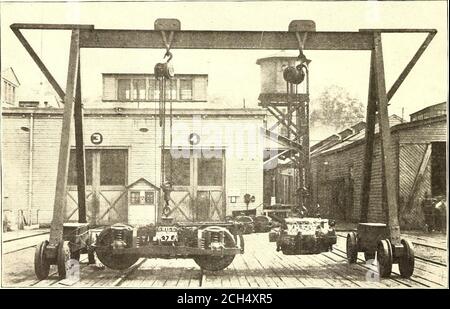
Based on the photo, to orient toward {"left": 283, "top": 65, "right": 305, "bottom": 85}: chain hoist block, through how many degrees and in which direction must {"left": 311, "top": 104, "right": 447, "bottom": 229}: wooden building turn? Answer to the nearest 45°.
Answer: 0° — it already faces it

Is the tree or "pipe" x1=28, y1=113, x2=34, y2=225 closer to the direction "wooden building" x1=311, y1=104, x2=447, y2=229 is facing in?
the pipe

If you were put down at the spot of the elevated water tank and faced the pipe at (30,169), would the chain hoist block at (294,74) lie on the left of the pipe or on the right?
left

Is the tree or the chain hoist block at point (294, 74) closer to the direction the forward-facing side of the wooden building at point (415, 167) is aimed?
the chain hoist block

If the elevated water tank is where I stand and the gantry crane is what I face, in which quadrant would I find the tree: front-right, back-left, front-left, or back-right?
back-left

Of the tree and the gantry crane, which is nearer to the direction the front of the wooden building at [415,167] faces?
the gantry crane

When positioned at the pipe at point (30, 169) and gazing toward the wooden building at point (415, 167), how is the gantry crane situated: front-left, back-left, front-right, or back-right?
front-right

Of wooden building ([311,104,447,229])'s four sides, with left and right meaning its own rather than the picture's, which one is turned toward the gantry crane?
front
